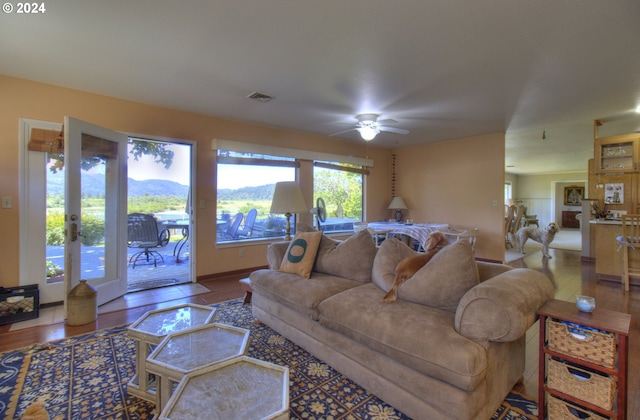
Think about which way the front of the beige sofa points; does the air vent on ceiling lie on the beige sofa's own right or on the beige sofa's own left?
on the beige sofa's own right

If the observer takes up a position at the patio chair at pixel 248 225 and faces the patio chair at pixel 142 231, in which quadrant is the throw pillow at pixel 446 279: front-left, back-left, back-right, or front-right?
back-left

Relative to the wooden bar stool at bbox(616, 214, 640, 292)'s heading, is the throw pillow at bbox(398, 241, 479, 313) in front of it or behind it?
behind

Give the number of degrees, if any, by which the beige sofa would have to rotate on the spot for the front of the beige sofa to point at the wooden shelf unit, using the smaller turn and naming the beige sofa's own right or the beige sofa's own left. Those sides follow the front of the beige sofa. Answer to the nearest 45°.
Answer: approximately 135° to the beige sofa's own left

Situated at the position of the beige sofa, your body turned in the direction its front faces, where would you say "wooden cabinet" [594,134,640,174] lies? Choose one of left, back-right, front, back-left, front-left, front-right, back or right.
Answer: back

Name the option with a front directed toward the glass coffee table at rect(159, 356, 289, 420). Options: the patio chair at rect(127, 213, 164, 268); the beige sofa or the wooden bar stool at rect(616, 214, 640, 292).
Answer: the beige sofa

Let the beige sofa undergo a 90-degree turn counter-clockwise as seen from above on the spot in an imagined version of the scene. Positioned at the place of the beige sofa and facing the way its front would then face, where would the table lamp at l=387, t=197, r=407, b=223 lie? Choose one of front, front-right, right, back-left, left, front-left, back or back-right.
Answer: back-left

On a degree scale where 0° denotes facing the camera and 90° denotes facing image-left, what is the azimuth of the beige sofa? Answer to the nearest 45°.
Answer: approximately 45°

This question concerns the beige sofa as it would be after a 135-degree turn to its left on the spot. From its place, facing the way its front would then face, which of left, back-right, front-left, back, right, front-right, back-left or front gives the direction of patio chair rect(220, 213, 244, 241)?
back-left

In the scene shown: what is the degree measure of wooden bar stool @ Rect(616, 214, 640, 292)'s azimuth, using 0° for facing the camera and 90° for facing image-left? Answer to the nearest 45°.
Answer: approximately 180°
